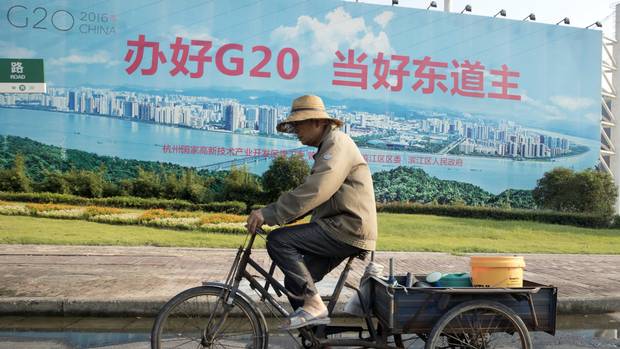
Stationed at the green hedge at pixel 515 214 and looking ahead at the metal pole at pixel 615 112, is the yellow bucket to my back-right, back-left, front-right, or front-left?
back-right

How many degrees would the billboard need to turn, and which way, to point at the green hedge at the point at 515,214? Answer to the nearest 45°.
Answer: approximately 90° to its left

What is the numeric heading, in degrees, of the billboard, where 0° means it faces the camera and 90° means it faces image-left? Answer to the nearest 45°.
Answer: approximately 0°

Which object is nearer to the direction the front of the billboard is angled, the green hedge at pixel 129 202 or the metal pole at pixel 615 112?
the green hedge

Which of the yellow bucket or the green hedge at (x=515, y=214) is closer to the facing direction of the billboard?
the yellow bucket

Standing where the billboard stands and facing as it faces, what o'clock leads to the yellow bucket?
The yellow bucket is roughly at 12 o'clock from the billboard.
